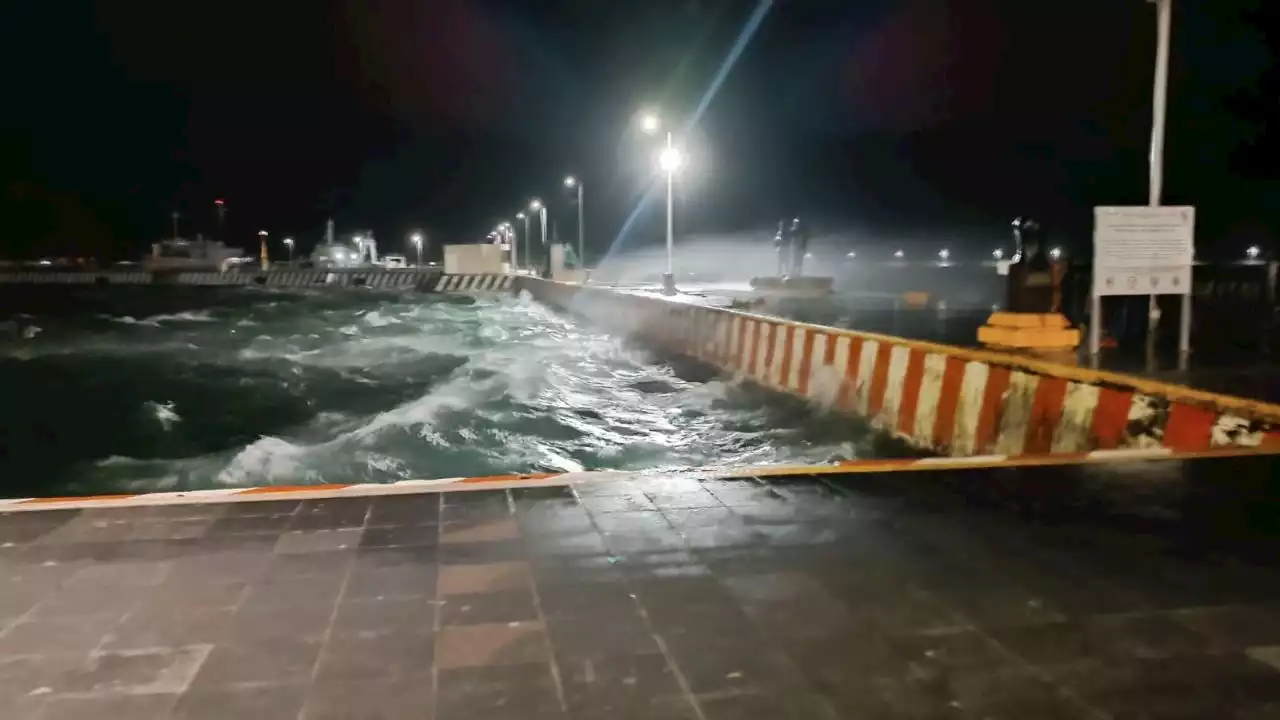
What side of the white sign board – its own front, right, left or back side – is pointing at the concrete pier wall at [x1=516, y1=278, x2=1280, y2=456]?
front

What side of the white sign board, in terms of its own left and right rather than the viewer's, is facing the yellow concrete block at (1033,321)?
right

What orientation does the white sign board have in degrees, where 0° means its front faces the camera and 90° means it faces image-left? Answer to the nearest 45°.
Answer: approximately 0°

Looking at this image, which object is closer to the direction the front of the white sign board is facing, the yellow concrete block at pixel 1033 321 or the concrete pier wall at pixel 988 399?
the concrete pier wall
